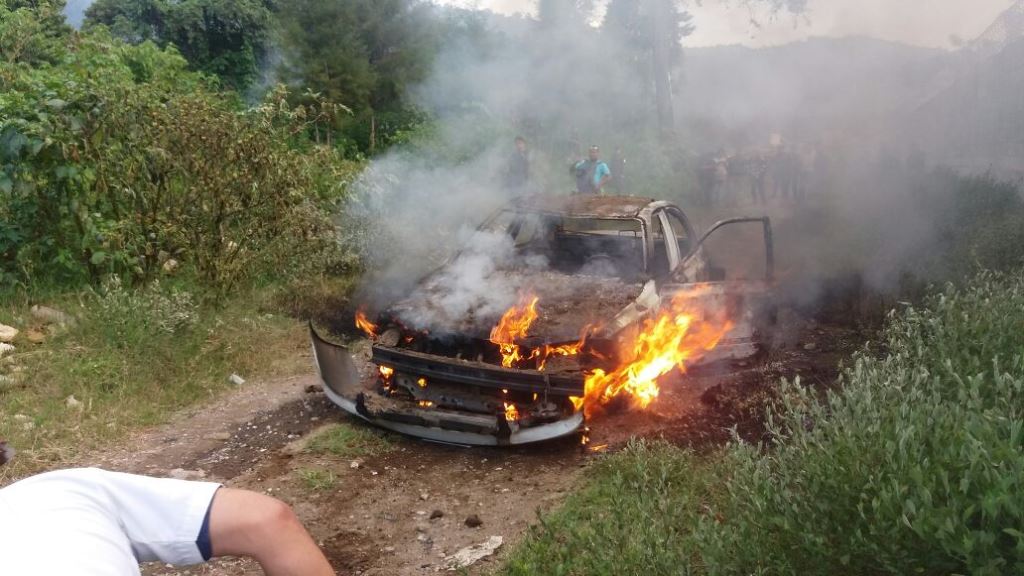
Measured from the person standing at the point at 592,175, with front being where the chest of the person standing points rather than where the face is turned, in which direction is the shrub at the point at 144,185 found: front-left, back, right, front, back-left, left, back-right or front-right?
front-right

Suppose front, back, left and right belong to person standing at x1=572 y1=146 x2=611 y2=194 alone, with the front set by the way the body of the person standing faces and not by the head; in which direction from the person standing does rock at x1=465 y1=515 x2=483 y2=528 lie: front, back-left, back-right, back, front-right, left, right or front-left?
front

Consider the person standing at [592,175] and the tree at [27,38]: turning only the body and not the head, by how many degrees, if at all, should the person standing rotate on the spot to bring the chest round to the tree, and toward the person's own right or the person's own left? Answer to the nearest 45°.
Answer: approximately 90° to the person's own right

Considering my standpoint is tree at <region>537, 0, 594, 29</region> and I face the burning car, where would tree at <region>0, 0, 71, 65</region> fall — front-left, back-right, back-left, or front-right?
front-right

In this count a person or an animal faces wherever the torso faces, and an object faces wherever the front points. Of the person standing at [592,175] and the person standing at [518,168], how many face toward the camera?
2

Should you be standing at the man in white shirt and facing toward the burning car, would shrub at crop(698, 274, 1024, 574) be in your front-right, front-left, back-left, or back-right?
front-right

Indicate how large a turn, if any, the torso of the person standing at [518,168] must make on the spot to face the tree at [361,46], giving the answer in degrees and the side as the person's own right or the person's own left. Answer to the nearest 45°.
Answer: approximately 135° to the person's own right

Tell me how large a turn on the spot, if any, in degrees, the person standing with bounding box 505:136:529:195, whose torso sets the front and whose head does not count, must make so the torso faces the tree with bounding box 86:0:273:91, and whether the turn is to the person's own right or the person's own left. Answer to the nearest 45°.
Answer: approximately 135° to the person's own right

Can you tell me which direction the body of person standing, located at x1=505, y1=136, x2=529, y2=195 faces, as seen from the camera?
toward the camera

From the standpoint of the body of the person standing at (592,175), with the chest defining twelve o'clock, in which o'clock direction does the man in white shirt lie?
The man in white shirt is roughly at 12 o'clock from the person standing.

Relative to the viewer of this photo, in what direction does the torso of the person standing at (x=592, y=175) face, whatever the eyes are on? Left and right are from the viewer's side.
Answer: facing the viewer

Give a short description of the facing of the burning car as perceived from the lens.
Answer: facing the viewer and to the left of the viewer

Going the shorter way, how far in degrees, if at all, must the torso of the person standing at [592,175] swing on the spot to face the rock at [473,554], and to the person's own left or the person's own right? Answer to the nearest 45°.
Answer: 0° — they already face it

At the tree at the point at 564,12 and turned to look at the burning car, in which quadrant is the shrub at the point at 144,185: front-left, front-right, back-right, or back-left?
front-right

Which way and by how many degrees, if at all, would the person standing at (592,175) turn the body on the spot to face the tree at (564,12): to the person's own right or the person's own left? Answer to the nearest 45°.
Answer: approximately 180°

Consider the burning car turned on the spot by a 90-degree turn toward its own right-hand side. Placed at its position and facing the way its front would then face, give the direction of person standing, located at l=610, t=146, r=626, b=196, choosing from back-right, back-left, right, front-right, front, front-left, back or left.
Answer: front-right

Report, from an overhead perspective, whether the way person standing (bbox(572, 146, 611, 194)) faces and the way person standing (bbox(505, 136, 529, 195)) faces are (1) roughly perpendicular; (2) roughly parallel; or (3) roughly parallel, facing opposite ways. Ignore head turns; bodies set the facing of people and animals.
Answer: roughly parallel

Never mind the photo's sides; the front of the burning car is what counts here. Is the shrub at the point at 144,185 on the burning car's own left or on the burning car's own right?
on the burning car's own right
